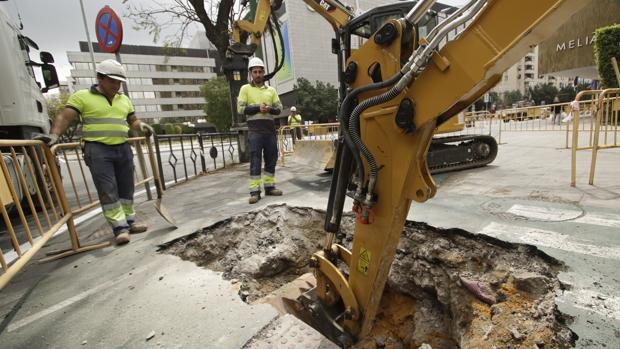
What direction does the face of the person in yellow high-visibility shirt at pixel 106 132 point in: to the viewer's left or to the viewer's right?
to the viewer's right

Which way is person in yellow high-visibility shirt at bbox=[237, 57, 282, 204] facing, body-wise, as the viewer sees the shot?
toward the camera

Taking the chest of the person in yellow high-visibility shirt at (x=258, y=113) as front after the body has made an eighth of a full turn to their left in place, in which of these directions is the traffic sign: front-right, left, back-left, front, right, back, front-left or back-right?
back

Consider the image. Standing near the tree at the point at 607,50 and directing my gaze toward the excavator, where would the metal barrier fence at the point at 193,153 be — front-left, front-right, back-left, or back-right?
front-right

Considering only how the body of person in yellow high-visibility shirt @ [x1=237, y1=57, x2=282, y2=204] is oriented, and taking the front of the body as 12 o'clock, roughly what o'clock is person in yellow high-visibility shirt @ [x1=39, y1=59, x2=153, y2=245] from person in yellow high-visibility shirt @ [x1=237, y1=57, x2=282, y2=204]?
person in yellow high-visibility shirt @ [x1=39, y1=59, x2=153, y2=245] is roughly at 2 o'clock from person in yellow high-visibility shirt @ [x1=237, y1=57, x2=282, y2=204].

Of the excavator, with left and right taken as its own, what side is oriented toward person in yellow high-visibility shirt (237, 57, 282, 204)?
right

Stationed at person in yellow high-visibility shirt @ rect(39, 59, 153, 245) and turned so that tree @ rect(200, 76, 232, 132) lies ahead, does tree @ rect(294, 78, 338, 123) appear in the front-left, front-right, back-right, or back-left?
front-right

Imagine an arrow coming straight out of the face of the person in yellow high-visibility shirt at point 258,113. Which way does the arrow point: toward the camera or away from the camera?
toward the camera

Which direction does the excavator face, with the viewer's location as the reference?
facing the viewer and to the left of the viewer

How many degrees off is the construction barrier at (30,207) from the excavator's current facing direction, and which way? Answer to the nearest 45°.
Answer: approximately 45° to its right

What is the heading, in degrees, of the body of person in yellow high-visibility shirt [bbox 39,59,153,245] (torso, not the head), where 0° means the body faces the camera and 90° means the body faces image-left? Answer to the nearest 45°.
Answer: approximately 315°

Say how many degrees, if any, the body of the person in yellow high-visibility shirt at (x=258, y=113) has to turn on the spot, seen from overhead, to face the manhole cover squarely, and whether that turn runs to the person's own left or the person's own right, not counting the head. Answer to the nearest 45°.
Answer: approximately 45° to the person's own left
